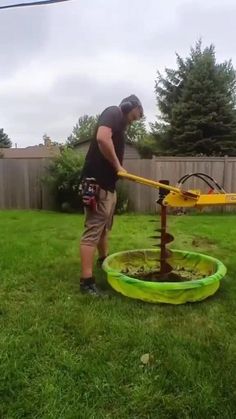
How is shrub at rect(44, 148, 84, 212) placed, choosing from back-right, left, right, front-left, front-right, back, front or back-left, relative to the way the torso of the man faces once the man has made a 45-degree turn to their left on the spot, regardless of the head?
front-left

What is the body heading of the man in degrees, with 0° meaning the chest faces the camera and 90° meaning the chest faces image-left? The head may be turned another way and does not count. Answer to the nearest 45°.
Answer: approximately 270°

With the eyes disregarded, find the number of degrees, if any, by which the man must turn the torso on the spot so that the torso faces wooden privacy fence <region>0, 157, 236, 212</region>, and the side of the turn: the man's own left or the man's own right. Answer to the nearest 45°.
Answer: approximately 90° to the man's own left

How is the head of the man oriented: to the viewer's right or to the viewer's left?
to the viewer's right

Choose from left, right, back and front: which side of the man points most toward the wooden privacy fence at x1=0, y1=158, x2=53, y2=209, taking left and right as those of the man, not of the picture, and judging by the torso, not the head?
left
